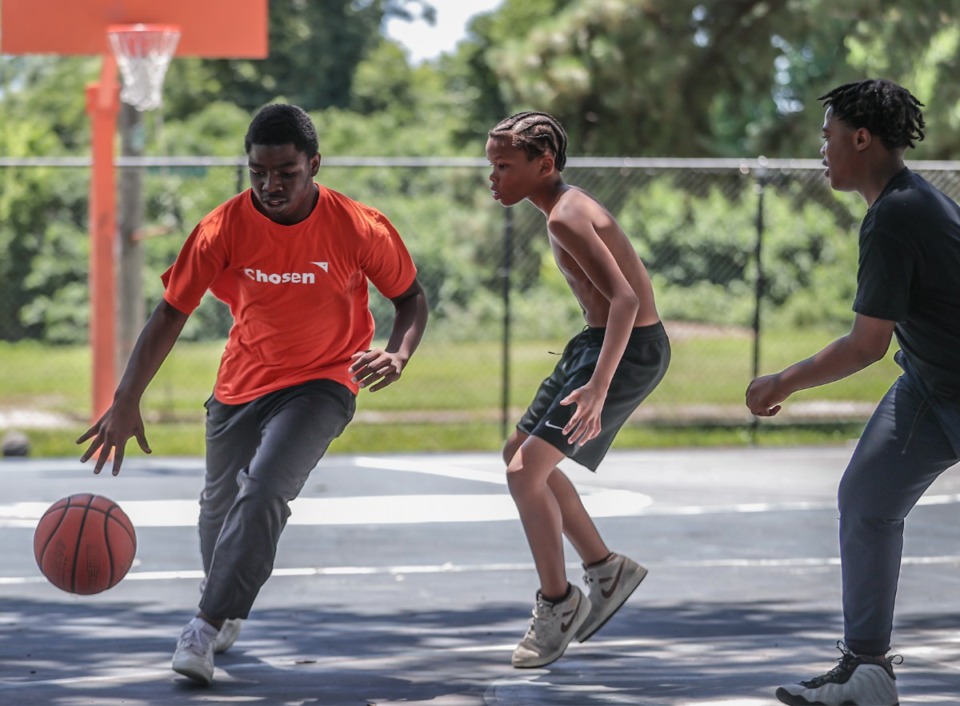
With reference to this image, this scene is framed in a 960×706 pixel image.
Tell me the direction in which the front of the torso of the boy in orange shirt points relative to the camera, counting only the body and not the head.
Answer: toward the camera

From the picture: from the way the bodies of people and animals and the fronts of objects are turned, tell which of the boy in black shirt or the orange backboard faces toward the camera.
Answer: the orange backboard

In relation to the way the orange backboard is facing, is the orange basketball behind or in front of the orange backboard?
in front

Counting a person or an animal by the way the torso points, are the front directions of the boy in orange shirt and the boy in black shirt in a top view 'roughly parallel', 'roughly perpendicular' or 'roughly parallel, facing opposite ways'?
roughly perpendicular

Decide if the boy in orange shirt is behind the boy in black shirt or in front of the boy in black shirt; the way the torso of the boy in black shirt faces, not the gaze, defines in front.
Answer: in front

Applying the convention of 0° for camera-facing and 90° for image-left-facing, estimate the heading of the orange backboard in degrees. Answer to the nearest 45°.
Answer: approximately 0°

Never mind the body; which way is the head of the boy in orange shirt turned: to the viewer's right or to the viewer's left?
to the viewer's left

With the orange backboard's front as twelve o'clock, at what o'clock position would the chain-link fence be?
The chain-link fence is roughly at 7 o'clock from the orange backboard.

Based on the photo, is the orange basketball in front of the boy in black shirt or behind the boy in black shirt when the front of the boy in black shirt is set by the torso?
in front

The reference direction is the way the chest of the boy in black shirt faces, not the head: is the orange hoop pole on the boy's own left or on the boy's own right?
on the boy's own right

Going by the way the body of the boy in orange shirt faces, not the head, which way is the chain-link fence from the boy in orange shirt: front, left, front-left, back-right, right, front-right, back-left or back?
back

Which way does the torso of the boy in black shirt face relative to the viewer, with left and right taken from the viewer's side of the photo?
facing to the left of the viewer

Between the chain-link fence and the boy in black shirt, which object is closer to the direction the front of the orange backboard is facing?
the boy in black shirt
